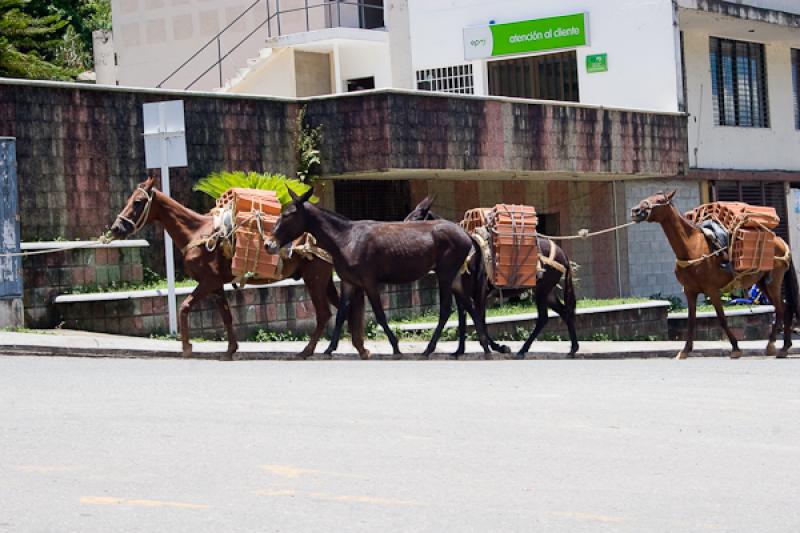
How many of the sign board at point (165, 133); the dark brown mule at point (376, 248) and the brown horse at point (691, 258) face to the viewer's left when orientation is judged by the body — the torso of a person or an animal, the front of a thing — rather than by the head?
2

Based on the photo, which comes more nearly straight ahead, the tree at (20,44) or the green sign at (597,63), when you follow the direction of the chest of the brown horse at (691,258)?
the tree

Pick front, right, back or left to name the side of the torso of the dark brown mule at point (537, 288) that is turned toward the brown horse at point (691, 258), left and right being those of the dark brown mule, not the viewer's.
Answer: back

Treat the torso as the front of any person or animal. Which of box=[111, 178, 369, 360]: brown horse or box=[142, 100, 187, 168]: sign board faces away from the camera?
the sign board

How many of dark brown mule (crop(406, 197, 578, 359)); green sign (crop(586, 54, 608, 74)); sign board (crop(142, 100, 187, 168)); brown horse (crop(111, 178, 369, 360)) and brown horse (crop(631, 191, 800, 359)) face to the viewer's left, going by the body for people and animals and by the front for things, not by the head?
3

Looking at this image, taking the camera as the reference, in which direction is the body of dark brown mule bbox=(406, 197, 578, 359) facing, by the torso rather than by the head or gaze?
to the viewer's left

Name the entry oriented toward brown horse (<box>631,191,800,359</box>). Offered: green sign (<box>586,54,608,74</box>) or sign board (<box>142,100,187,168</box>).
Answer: the green sign

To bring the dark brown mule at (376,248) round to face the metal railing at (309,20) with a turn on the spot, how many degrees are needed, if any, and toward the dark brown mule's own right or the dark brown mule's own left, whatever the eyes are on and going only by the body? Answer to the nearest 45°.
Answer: approximately 90° to the dark brown mule's own right

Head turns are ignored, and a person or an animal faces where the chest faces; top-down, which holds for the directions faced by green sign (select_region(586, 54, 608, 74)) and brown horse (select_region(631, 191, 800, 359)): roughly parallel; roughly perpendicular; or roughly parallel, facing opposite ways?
roughly perpendicular

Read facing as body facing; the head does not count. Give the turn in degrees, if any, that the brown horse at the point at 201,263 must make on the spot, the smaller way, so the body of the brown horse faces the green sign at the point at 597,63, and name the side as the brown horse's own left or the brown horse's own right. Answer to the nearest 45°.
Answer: approximately 135° to the brown horse's own right

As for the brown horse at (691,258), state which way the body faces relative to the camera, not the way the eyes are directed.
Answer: to the viewer's left

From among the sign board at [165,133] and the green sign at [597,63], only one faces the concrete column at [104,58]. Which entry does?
the sign board

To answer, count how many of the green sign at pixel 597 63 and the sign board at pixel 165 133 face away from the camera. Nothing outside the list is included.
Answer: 1
